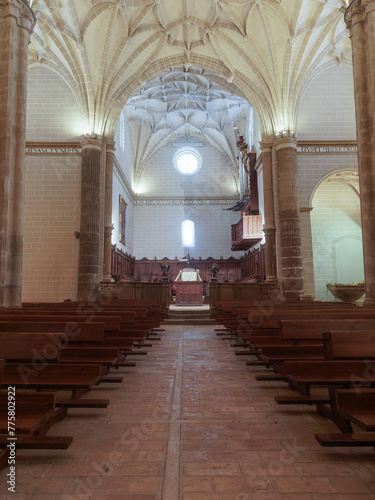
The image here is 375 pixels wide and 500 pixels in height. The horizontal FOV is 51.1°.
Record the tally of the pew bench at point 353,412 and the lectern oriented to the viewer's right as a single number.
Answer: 0

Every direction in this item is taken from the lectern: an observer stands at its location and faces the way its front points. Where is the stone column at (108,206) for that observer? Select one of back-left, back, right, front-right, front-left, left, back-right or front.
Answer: front-right

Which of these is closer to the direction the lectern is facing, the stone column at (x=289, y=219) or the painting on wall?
the stone column

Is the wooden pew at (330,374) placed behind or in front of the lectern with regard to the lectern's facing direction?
in front

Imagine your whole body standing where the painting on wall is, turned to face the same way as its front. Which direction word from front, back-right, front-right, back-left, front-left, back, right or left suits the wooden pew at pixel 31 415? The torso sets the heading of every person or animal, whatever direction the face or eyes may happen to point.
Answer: right

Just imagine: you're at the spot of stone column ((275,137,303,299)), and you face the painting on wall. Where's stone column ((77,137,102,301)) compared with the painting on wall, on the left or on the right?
left

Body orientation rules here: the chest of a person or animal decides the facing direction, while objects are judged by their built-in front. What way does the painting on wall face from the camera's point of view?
to the viewer's right

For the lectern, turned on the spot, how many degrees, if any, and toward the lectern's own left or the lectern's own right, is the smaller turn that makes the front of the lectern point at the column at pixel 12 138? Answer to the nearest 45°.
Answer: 0° — it already faces it

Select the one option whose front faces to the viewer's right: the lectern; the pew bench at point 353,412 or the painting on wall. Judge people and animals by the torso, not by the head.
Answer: the painting on wall

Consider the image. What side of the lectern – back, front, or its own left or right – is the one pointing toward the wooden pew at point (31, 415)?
front
